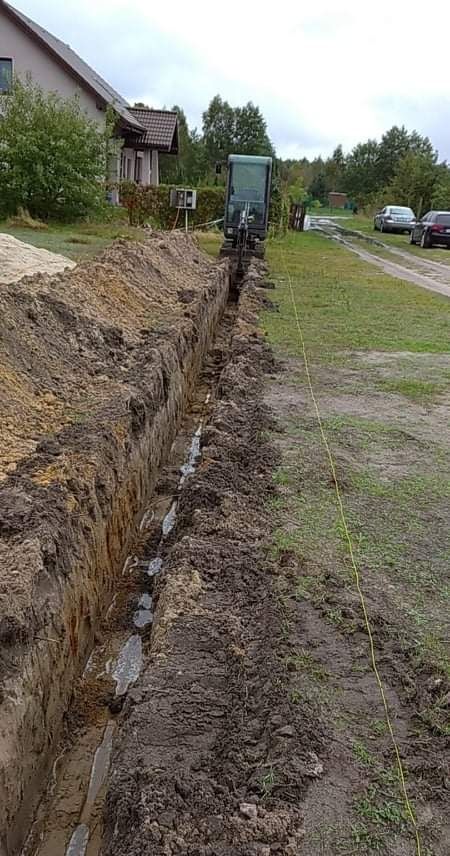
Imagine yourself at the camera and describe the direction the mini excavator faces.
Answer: facing the viewer

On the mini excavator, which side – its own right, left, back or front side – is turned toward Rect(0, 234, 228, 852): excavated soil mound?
front

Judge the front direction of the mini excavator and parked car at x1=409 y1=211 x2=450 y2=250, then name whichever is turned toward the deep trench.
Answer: the mini excavator

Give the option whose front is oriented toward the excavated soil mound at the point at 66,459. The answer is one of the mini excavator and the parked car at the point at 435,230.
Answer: the mini excavator

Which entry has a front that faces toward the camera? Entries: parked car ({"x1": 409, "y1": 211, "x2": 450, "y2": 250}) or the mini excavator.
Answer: the mini excavator

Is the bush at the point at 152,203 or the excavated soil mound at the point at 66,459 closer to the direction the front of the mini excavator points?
the excavated soil mound

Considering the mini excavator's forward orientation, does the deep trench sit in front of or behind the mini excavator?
in front

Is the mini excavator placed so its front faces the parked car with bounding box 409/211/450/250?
no

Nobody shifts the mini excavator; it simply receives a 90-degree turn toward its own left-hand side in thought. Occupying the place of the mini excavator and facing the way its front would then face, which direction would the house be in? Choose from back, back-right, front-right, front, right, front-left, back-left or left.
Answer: back-left

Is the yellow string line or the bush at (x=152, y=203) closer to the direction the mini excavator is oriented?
the yellow string line

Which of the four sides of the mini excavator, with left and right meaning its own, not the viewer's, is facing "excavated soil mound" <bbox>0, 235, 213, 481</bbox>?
front

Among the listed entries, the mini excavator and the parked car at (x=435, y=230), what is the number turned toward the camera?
1

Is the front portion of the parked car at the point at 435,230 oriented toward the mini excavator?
no

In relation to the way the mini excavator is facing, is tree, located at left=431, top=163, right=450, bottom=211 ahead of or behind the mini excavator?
behind

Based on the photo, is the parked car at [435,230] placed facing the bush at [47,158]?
no

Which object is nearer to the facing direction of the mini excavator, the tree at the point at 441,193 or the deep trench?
the deep trench
